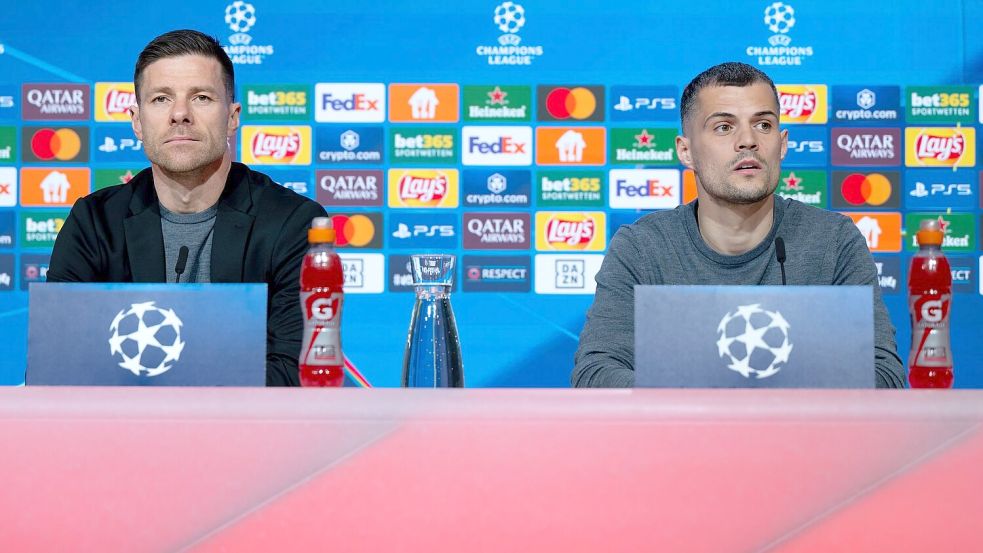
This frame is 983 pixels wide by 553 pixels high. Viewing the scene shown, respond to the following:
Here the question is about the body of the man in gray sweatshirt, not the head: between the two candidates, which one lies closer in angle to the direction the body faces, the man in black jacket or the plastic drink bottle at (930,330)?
the plastic drink bottle

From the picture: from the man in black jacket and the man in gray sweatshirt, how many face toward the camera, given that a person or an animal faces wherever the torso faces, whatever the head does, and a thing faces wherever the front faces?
2

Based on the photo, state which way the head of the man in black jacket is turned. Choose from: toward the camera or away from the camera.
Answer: toward the camera

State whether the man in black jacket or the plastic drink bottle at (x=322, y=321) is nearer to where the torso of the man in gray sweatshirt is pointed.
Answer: the plastic drink bottle

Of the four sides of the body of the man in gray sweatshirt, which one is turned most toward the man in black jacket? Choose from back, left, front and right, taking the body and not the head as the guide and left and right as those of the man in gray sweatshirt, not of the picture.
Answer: right

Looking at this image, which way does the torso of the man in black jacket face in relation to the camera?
toward the camera

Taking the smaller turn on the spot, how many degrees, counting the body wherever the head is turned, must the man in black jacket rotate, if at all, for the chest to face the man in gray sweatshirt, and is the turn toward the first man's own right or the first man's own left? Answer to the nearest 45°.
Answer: approximately 90° to the first man's own left

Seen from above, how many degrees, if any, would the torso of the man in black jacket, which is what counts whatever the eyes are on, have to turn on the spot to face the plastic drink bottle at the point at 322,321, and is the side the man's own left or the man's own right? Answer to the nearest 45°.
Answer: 0° — they already face it

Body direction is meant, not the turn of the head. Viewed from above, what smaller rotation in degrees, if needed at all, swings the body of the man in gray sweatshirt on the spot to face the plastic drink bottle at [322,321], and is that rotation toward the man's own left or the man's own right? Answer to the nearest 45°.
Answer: approximately 45° to the man's own right

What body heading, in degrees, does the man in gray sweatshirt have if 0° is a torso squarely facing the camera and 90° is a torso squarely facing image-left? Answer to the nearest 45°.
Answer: approximately 0°

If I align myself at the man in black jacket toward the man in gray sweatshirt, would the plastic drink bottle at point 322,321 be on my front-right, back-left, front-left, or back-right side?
front-right

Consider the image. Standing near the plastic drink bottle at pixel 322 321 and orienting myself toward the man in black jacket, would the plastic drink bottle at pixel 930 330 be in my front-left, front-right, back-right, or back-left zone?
back-right

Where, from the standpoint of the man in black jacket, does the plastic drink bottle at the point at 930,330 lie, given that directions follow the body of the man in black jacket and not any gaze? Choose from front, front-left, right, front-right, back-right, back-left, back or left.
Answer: front-left
